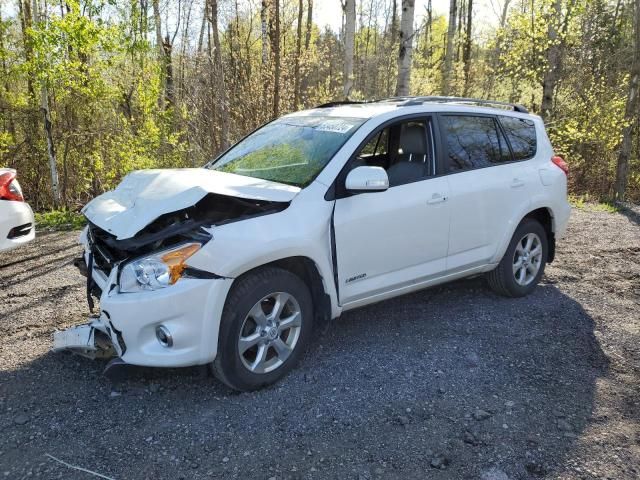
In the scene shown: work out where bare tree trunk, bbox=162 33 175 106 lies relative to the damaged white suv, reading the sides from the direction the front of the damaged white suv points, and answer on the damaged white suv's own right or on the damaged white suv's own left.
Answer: on the damaged white suv's own right

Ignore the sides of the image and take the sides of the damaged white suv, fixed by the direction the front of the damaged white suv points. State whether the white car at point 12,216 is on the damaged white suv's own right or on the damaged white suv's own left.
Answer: on the damaged white suv's own right

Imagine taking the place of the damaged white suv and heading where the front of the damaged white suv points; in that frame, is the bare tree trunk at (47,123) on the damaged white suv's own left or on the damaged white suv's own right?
on the damaged white suv's own right

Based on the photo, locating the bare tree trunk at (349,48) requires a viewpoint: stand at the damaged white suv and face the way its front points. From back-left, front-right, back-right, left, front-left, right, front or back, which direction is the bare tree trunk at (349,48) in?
back-right

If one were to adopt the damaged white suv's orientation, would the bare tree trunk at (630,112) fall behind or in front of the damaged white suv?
behind

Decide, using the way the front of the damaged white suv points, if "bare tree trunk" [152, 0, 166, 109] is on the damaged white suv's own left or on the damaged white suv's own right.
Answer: on the damaged white suv's own right

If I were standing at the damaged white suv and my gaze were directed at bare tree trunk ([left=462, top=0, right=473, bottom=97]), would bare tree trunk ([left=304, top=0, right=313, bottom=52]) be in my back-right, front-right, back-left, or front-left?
front-left

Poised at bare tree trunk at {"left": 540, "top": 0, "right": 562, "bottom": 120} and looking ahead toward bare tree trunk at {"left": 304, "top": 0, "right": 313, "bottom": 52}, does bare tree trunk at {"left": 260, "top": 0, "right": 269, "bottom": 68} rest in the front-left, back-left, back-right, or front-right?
front-left

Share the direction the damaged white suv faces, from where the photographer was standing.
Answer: facing the viewer and to the left of the viewer

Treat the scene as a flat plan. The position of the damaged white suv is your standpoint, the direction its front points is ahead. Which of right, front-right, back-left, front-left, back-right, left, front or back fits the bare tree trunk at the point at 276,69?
back-right

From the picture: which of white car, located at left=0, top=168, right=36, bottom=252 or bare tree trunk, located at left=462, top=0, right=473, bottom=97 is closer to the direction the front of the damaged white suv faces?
the white car
